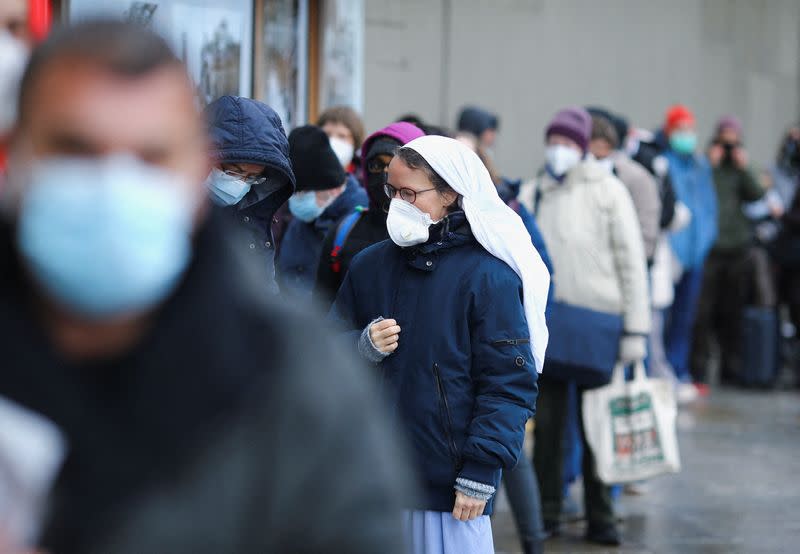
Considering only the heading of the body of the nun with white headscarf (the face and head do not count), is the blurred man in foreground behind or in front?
in front

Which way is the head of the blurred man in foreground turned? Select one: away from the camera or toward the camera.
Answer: toward the camera
